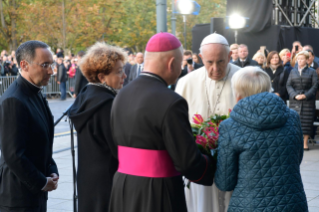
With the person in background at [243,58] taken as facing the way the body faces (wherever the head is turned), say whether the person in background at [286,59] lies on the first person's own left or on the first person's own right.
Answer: on the first person's own left

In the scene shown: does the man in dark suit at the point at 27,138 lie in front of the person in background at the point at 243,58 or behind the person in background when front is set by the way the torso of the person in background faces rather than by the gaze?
in front

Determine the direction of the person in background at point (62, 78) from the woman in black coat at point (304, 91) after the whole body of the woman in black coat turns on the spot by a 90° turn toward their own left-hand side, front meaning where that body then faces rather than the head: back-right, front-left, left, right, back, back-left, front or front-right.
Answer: back

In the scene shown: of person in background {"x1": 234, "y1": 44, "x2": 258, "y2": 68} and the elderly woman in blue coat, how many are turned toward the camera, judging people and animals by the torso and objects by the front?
1

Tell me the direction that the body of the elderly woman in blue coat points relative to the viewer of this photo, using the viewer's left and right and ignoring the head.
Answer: facing away from the viewer and to the left of the viewer

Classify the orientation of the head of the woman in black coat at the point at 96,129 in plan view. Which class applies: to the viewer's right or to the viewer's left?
to the viewer's right

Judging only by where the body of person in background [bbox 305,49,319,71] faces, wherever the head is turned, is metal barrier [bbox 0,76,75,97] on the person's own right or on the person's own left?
on the person's own right

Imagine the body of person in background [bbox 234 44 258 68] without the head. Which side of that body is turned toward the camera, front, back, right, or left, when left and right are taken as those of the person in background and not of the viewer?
front

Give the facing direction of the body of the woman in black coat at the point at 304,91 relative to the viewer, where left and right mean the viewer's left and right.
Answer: facing the viewer and to the left of the viewer

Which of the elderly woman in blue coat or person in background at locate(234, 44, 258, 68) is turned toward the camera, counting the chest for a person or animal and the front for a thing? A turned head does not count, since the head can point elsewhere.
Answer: the person in background

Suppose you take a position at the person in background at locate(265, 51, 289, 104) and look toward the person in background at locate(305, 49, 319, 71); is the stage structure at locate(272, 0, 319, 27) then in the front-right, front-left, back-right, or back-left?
front-left

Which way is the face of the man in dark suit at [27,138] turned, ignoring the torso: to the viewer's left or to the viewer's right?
to the viewer's right

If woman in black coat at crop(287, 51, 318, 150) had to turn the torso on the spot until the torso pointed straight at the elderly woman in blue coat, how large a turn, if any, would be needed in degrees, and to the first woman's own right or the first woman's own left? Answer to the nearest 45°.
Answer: approximately 45° to the first woman's own left

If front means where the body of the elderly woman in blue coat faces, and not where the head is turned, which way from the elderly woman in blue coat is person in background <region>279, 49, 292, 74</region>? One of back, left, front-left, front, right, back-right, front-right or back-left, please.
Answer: front-right

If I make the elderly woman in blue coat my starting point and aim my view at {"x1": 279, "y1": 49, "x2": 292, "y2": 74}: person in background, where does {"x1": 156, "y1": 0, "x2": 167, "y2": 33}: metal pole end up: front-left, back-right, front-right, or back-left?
front-left

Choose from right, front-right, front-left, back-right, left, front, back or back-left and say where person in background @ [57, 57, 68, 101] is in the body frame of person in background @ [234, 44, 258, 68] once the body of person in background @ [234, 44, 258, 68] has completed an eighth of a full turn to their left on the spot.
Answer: back
